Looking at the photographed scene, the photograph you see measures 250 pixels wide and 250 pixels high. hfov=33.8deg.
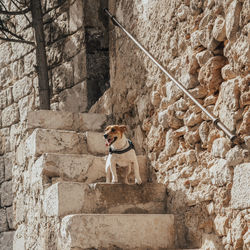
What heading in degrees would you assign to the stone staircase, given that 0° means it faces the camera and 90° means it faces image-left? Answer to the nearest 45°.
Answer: approximately 0°

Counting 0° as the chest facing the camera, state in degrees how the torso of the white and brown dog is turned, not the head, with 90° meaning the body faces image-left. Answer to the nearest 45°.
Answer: approximately 45°

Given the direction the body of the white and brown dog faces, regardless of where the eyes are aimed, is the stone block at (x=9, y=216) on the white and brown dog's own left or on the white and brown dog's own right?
on the white and brown dog's own right
